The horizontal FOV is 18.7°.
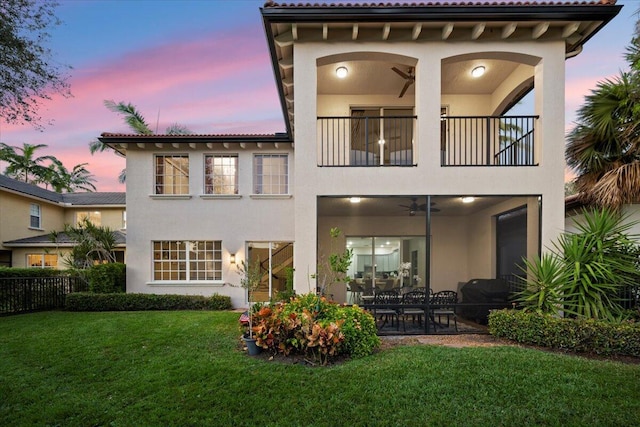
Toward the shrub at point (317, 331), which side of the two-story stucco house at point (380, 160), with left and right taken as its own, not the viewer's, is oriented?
back

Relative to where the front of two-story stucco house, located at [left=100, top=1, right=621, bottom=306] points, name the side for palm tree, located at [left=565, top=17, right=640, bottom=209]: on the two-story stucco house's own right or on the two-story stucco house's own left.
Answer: on the two-story stucco house's own right

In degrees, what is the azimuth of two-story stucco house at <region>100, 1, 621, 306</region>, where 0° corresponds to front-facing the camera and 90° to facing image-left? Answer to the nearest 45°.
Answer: approximately 180°
